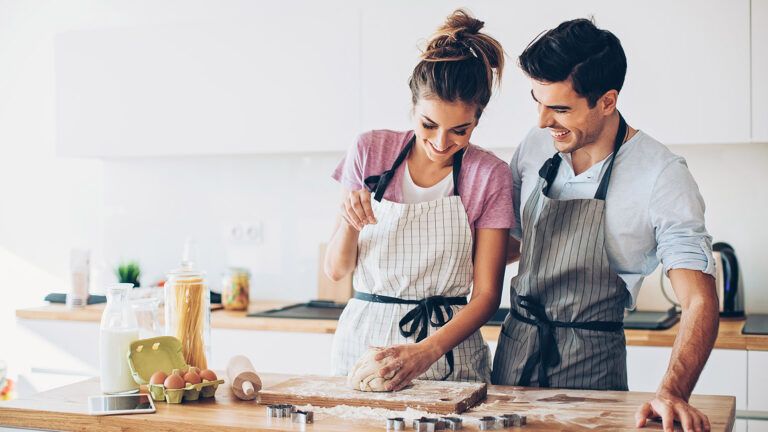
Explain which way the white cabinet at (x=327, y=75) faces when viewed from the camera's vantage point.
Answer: facing the viewer

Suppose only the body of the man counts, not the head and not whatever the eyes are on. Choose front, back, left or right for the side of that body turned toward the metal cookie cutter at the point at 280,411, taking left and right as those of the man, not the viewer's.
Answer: front

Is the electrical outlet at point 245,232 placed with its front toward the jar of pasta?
yes

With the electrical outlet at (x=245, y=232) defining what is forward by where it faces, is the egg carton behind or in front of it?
in front

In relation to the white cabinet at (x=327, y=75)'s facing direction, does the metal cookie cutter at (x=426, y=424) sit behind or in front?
in front

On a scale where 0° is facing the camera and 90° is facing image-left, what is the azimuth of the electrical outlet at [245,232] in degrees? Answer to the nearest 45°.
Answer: approximately 0°

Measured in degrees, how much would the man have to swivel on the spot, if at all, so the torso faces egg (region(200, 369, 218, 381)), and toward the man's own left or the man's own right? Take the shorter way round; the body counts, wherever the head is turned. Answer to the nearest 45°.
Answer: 0° — they already face it

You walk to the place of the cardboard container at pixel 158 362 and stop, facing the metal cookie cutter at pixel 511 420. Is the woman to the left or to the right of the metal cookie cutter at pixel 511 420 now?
left

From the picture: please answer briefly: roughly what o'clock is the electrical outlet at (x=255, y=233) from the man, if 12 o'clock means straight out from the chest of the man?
The electrical outlet is roughly at 3 o'clock from the man.

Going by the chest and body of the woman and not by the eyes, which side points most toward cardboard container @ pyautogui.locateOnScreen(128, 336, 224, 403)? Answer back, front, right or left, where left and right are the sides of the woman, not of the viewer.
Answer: right

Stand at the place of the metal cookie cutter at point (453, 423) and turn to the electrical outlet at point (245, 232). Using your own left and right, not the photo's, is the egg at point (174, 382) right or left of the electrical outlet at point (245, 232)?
left

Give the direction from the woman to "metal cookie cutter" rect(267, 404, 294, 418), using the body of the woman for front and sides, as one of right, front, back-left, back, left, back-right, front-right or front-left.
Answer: front-right
